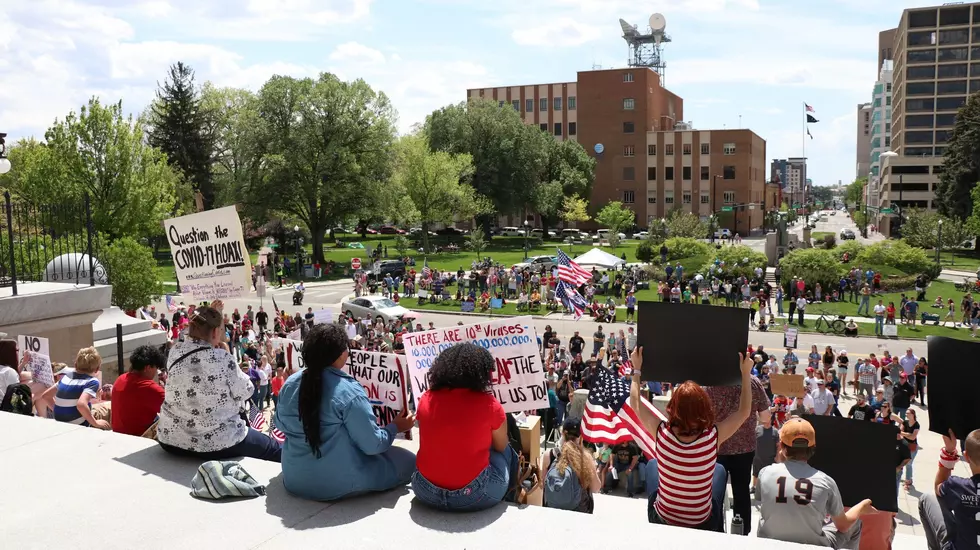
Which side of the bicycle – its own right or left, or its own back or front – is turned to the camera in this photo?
left

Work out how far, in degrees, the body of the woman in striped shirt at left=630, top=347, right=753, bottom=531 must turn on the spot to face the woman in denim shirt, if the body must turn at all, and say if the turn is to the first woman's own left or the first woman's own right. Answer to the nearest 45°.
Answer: approximately 90° to the first woman's own left

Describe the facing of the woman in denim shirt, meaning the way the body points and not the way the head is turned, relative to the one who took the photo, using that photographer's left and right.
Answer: facing away from the viewer and to the right of the viewer

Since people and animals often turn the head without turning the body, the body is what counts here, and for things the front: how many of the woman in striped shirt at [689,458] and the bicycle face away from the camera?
1

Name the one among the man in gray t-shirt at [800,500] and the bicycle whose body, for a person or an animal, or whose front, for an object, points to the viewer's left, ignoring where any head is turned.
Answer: the bicycle

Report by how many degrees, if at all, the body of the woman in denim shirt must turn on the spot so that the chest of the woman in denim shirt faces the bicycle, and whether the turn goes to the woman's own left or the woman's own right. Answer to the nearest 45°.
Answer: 0° — they already face it

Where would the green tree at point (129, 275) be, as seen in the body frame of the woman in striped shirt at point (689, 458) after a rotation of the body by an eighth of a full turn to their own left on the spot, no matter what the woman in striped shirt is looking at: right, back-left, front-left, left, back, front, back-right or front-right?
front

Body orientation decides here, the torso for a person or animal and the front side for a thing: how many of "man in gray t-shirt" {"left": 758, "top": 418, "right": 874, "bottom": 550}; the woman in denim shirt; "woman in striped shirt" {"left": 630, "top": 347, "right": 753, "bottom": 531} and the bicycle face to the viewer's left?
1

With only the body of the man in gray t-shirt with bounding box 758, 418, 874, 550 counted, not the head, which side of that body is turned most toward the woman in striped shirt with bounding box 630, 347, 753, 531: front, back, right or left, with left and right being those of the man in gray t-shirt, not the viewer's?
left

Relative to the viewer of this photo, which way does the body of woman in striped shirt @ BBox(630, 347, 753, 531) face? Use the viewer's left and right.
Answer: facing away from the viewer

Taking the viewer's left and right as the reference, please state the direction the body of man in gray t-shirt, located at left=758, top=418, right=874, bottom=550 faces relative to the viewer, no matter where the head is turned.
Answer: facing away from the viewer

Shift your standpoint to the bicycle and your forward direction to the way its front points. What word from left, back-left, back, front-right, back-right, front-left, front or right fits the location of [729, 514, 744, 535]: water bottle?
left

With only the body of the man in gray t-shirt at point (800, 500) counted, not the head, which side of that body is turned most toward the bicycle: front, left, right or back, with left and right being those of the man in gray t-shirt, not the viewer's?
front

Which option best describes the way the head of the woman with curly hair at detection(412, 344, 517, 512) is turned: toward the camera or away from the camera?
away from the camera

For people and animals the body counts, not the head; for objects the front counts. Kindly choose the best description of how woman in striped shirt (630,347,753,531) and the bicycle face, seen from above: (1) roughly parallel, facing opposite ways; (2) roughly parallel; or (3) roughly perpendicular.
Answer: roughly perpendicular
